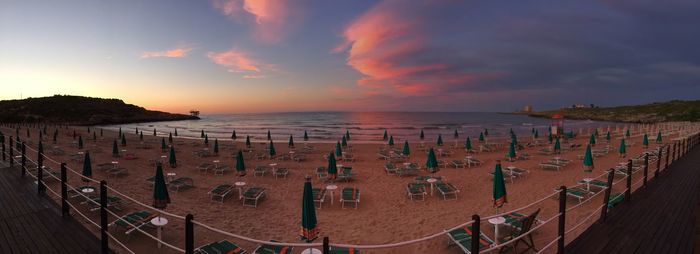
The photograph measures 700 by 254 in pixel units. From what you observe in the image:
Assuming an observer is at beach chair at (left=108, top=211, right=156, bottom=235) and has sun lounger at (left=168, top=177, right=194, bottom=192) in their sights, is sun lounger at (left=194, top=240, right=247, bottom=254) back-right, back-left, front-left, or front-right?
back-right

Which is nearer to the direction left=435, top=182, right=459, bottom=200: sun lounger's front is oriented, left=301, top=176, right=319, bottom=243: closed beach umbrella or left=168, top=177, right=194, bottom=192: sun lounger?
the sun lounger

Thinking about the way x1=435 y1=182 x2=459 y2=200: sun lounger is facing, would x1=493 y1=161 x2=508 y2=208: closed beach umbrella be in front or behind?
behind

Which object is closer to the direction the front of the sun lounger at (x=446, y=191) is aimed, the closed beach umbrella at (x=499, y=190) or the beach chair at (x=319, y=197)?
the beach chair

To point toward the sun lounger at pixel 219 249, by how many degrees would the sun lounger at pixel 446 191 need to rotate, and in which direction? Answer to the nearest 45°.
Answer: approximately 90° to its left

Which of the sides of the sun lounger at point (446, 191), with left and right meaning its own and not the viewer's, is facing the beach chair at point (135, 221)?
left

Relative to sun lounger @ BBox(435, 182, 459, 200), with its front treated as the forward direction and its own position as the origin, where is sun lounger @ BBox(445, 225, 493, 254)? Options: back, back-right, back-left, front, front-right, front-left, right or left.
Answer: back-left

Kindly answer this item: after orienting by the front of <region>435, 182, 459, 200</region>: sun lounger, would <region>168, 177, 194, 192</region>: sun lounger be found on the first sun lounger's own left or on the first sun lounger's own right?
on the first sun lounger's own left

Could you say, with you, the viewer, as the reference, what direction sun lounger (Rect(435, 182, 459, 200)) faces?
facing away from the viewer and to the left of the viewer

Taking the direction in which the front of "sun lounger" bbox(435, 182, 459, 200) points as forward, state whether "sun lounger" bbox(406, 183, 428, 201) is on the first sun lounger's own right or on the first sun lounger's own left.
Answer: on the first sun lounger's own left

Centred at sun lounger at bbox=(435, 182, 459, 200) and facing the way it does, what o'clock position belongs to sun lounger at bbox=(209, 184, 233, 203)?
sun lounger at bbox=(209, 184, 233, 203) is roughly at 10 o'clock from sun lounger at bbox=(435, 182, 459, 200).
